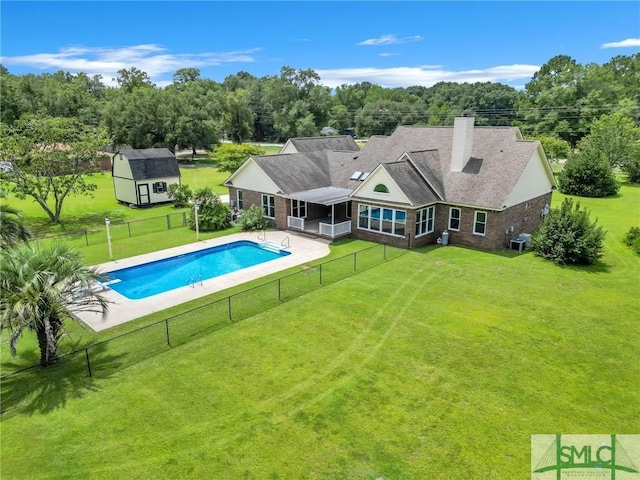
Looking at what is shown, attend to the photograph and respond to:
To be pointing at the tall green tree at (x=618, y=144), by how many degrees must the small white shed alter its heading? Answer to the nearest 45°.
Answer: approximately 45° to its left

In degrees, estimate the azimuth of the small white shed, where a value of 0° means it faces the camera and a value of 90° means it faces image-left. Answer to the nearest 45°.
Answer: approximately 315°

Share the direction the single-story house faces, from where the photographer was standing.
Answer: facing away from the viewer and to the right of the viewer

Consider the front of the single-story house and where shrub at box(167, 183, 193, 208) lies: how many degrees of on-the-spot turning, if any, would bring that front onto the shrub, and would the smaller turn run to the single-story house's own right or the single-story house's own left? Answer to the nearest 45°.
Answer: approximately 135° to the single-story house's own left

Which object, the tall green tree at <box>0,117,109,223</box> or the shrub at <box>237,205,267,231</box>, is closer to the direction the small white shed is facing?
the shrub
